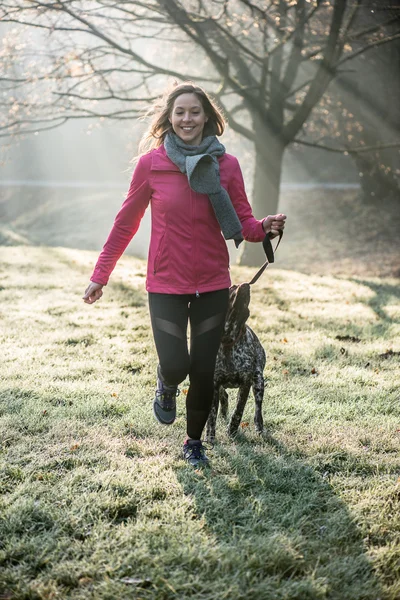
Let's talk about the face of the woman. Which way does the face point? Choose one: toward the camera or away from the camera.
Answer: toward the camera

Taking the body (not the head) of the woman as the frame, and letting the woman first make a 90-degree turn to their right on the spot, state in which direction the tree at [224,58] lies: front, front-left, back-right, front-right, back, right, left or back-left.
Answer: right

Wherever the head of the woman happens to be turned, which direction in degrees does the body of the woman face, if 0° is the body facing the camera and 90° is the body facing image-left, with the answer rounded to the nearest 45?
approximately 0°
